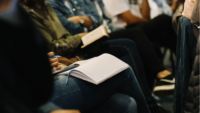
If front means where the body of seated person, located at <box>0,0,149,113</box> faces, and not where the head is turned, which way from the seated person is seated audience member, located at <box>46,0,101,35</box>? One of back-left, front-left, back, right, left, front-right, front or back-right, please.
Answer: left

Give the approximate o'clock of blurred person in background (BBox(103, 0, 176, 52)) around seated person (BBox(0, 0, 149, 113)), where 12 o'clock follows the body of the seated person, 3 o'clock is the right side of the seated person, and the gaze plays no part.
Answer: The blurred person in background is roughly at 10 o'clock from the seated person.

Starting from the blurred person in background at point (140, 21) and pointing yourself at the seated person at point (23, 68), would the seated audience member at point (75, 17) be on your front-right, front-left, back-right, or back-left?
front-right

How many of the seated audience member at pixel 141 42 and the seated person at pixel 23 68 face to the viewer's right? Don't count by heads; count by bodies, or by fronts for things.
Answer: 2

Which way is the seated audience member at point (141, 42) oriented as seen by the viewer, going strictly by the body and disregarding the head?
to the viewer's right

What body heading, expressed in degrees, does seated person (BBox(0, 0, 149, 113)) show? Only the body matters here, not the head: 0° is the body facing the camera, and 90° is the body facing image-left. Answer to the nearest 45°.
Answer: approximately 270°
